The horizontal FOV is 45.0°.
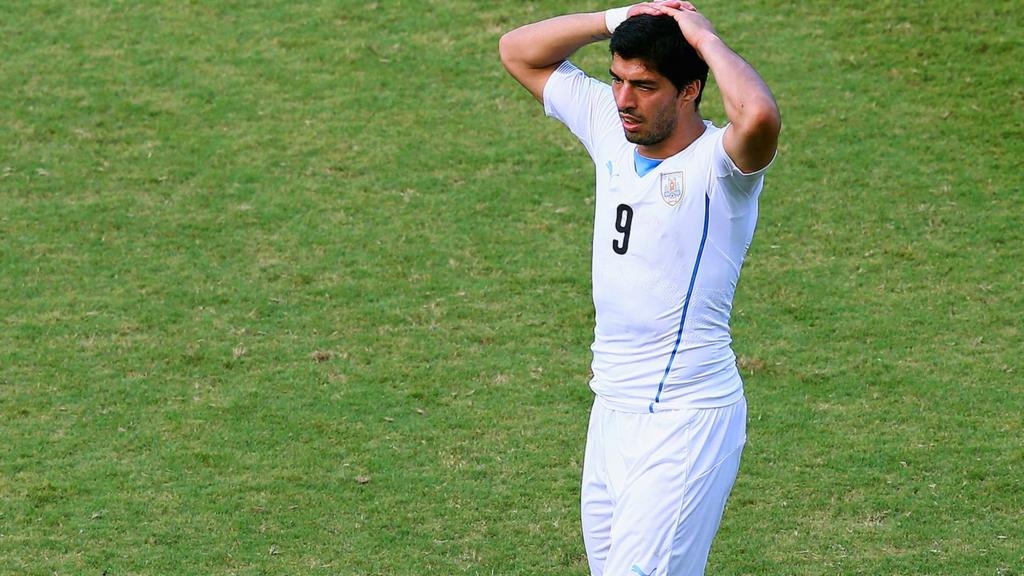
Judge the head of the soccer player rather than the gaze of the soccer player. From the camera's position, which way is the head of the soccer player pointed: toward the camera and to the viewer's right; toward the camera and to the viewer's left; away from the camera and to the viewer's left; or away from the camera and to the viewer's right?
toward the camera and to the viewer's left

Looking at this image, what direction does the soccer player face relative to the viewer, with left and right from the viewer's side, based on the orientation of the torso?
facing the viewer and to the left of the viewer
